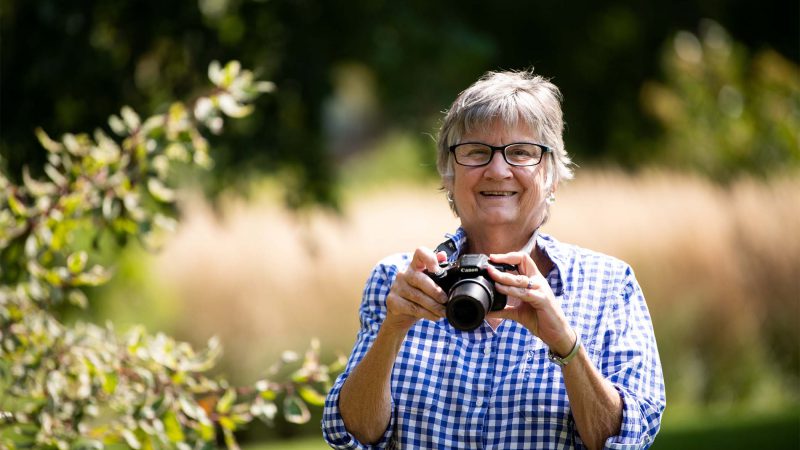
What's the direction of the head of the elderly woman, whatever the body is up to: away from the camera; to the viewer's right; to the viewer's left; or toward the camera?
toward the camera

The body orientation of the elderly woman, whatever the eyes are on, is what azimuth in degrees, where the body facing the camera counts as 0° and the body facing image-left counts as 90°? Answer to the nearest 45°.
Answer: approximately 0°
